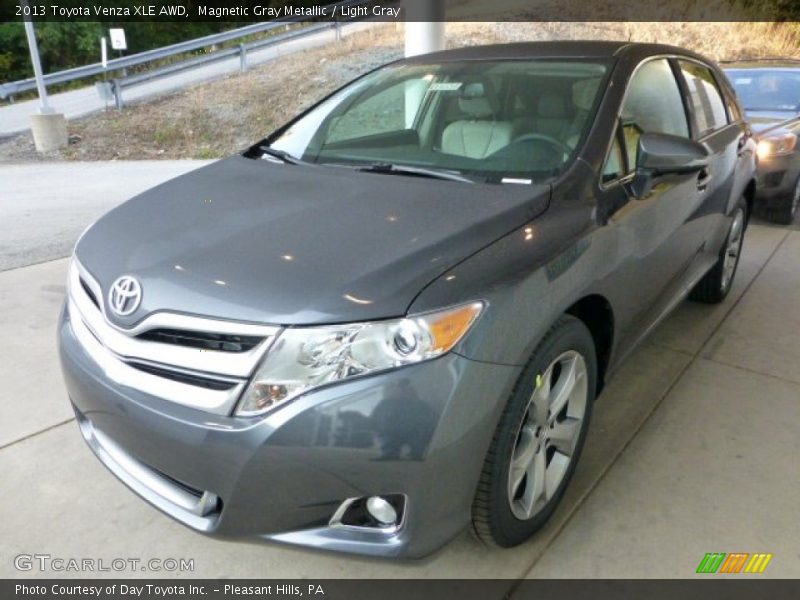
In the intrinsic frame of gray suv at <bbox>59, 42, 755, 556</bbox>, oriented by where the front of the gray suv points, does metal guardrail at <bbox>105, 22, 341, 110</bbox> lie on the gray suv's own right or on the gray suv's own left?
on the gray suv's own right

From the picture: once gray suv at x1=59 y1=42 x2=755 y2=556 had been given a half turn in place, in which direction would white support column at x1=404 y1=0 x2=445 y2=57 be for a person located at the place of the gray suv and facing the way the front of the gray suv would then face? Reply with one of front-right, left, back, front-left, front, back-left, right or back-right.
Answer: front-left

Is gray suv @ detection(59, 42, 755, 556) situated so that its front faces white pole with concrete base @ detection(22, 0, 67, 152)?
no

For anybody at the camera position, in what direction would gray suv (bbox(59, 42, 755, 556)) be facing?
facing the viewer and to the left of the viewer

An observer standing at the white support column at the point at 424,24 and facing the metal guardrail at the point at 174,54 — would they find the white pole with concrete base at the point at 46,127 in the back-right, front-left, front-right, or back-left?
front-left

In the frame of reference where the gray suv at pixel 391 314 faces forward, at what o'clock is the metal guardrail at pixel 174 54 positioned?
The metal guardrail is roughly at 4 o'clock from the gray suv.
